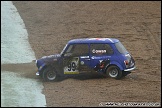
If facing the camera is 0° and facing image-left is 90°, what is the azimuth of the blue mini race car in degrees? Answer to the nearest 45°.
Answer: approximately 90°
